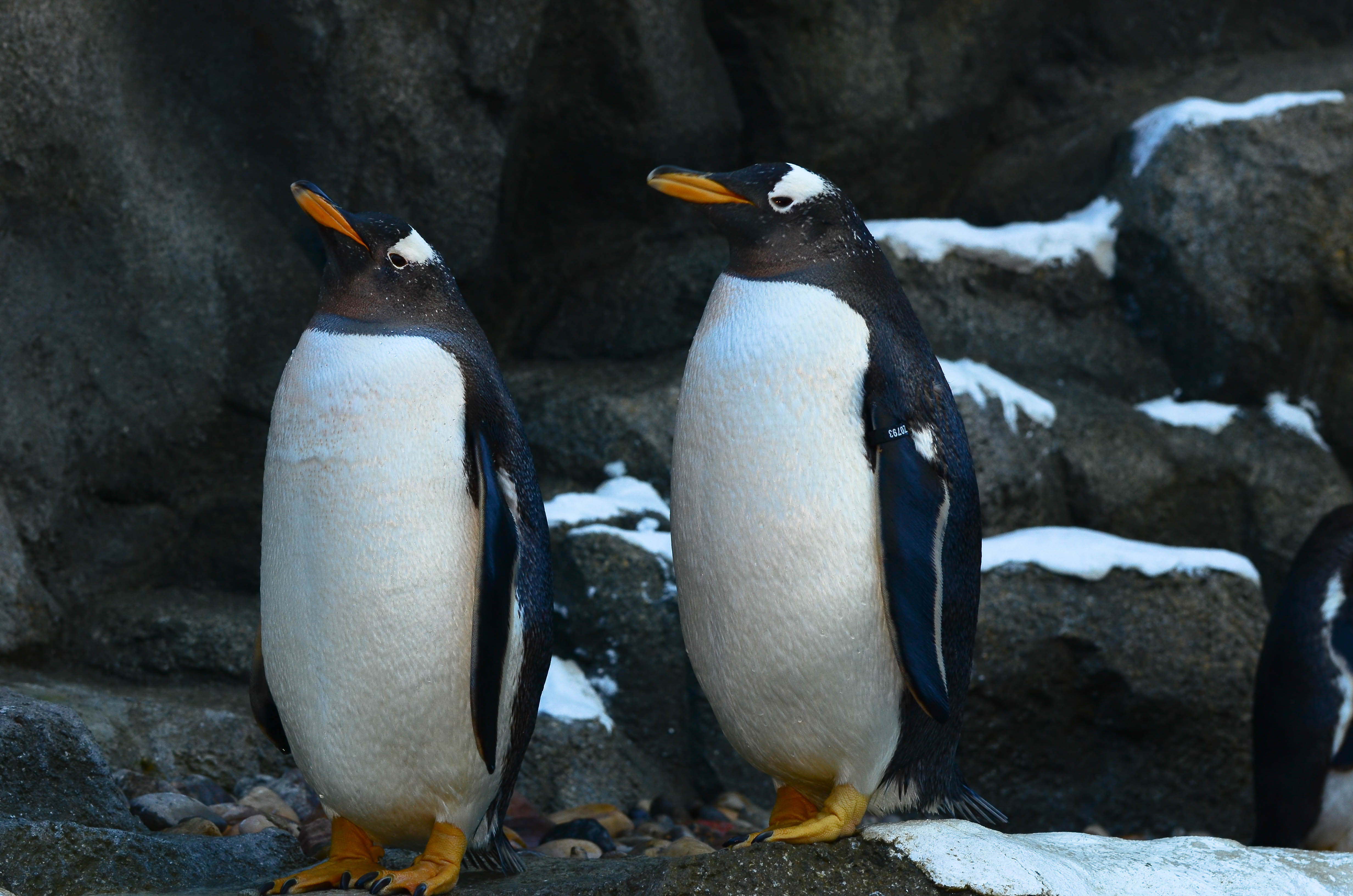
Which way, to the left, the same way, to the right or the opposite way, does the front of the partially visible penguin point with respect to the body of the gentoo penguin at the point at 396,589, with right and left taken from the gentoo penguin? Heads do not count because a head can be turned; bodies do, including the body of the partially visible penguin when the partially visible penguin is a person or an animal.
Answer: to the left

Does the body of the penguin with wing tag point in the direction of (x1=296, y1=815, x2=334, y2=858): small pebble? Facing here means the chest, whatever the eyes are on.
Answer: no

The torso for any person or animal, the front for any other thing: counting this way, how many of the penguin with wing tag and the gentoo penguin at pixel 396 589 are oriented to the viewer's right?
0

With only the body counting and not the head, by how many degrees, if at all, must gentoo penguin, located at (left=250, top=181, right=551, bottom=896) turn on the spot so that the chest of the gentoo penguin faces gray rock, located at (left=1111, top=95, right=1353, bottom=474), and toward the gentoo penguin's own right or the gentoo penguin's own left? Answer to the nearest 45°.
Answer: approximately 180°

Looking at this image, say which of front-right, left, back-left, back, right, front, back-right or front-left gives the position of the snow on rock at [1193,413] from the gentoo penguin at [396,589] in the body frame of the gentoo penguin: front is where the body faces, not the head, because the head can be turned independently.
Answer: back

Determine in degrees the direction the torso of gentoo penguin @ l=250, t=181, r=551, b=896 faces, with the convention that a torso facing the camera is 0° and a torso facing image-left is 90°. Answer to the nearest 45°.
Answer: approximately 45°

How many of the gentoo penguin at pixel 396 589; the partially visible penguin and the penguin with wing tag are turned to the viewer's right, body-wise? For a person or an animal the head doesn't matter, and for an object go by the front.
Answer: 1

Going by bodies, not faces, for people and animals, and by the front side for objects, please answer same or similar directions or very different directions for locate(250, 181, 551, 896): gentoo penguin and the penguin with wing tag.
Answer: same or similar directions

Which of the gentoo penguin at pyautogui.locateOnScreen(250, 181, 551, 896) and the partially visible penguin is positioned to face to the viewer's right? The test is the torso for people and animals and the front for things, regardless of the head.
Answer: the partially visible penguin

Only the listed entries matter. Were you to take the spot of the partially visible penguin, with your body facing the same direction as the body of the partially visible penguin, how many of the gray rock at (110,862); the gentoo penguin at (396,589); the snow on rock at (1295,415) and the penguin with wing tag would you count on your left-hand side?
1

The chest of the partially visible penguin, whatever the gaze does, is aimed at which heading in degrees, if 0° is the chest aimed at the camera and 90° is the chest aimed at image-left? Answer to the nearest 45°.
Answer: approximately 270°
